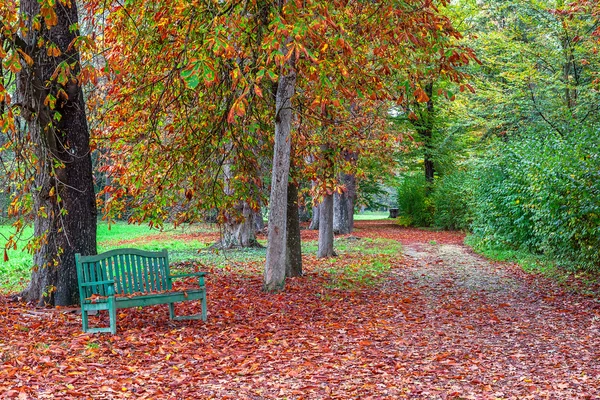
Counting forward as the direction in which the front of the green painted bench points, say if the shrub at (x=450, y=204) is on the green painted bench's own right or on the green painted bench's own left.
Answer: on the green painted bench's own left

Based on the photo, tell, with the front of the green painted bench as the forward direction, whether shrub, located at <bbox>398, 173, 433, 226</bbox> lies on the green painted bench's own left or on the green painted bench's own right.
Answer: on the green painted bench's own left

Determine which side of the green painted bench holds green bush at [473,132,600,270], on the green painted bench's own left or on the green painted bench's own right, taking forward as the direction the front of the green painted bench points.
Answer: on the green painted bench's own left

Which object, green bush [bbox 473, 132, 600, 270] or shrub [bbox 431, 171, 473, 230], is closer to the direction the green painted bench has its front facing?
the green bush

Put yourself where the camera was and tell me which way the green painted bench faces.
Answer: facing the viewer and to the right of the viewer

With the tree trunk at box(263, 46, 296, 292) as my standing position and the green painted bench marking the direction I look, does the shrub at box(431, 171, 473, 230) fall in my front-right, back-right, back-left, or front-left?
back-right

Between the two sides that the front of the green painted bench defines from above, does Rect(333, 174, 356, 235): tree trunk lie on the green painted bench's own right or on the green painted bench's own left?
on the green painted bench's own left
